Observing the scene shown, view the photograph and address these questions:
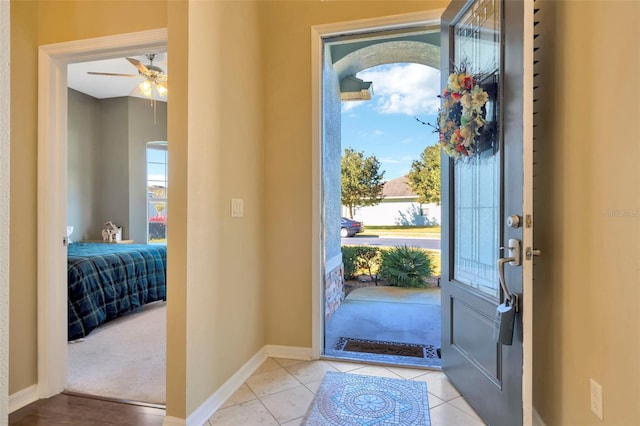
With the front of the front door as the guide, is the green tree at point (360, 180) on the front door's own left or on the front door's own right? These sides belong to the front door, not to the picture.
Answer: on the front door's own right

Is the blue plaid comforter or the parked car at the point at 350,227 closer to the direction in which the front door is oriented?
the blue plaid comforter

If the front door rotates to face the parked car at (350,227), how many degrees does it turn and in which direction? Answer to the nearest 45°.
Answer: approximately 90° to its right

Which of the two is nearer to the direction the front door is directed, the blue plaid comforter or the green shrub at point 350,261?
the blue plaid comforter

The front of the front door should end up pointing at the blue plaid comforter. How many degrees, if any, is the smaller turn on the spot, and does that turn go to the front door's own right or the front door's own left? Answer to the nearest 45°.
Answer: approximately 45° to the front door's own right

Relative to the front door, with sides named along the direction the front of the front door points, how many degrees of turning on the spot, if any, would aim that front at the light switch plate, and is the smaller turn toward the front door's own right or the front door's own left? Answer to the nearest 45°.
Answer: approximately 45° to the front door's own right

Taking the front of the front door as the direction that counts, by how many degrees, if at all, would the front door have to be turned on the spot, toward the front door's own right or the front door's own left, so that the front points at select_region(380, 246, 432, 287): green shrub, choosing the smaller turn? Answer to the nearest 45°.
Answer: approximately 135° to the front door's own right

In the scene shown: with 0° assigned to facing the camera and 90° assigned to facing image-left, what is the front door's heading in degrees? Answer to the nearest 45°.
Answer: approximately 45°

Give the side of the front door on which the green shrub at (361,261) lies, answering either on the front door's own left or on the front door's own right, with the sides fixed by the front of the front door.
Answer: on the front door's own right
